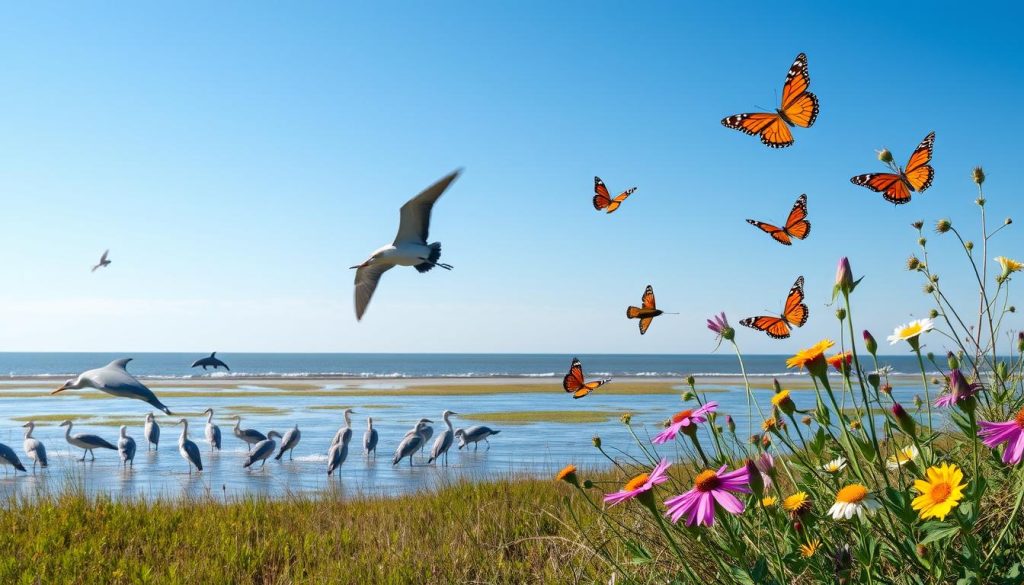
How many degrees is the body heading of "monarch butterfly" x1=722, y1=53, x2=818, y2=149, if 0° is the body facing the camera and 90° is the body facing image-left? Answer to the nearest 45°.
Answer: approximately 135°

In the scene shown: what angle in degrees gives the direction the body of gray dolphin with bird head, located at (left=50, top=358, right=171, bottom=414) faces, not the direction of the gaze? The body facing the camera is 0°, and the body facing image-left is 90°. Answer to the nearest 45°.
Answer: approximately 90°
